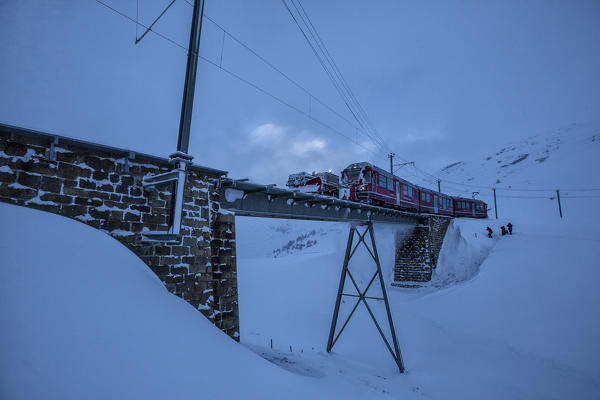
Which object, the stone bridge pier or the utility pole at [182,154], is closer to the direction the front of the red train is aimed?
the utility pole

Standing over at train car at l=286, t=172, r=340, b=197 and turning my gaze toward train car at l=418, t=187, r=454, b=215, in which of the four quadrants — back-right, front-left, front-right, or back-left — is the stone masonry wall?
back-right

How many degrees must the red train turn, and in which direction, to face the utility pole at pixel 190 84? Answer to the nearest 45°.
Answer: approximately 45° to its left

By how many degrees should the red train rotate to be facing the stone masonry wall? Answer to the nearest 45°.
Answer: approximately 45° to its left

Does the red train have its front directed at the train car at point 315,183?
yes

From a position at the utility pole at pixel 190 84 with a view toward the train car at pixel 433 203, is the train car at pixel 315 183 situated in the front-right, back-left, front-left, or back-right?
front-left
